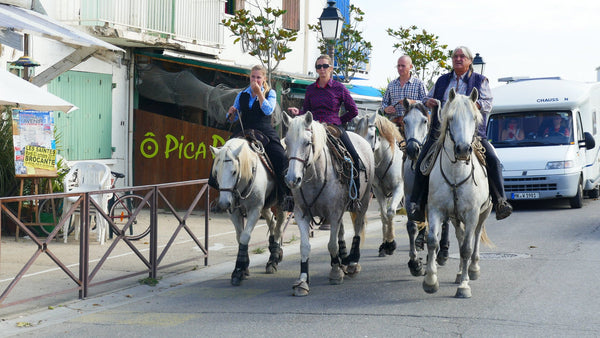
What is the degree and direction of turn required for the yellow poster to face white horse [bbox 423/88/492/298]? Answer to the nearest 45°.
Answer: approximately 45° to its left

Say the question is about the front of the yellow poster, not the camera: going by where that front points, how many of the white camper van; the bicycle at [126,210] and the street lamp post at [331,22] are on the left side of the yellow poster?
3

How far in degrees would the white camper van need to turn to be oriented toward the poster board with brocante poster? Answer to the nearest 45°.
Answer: approximately 45° to its right

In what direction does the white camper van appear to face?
toward the camera

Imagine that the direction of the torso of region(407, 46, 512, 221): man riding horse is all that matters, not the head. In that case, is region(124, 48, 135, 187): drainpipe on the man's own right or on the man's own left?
on the man's own right

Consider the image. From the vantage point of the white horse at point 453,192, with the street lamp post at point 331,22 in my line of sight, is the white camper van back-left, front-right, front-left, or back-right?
front-right

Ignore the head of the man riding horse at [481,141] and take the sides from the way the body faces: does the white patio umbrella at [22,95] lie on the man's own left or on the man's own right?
on the man's own right

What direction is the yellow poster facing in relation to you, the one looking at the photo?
facing the viewer

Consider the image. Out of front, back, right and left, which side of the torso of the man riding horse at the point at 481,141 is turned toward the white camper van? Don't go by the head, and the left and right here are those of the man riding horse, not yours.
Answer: back

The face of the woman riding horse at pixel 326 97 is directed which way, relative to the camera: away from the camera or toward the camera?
toward the camera

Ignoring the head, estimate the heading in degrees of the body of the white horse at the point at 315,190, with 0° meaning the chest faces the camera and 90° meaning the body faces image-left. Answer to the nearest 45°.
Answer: approximately 45°

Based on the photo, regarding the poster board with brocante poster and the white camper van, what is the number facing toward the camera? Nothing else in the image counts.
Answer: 2

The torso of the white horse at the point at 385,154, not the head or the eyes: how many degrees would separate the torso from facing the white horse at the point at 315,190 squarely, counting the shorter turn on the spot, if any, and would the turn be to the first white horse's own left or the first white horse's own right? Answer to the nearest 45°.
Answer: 0° — it already faces it

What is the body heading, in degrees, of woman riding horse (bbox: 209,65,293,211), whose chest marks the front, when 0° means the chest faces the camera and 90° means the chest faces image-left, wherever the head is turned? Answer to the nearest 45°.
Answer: approximately 45°

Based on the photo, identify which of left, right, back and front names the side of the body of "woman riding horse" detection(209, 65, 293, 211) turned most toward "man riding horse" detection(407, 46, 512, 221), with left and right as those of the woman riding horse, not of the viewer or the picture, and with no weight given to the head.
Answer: left

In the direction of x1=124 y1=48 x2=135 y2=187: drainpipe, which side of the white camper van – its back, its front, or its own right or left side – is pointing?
right

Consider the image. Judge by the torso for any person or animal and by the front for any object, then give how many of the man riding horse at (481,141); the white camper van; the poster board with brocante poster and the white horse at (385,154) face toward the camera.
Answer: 4
